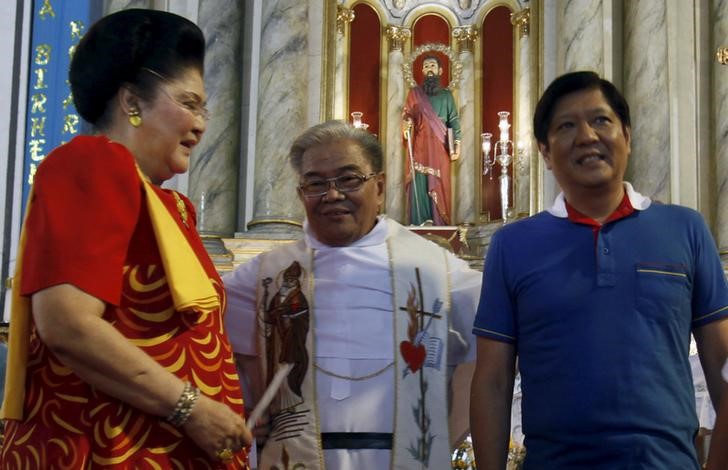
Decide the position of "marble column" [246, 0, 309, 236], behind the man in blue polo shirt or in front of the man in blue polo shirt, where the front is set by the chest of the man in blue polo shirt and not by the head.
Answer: behind

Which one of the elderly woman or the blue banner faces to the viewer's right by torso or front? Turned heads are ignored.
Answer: the elderly woman

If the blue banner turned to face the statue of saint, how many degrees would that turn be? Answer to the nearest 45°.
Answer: approximately 90° to its left

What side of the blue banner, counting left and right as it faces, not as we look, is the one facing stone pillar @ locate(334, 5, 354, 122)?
left

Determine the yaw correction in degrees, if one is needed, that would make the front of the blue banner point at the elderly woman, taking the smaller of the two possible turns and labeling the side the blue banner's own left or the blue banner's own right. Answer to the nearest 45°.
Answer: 0° — it already faces them

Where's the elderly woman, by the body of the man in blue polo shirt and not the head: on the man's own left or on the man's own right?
on the man's own right

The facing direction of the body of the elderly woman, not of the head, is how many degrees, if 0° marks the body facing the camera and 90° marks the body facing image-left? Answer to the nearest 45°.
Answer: approximately 270°

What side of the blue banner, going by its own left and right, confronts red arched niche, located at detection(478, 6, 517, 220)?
left

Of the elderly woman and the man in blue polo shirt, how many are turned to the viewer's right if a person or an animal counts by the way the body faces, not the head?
1

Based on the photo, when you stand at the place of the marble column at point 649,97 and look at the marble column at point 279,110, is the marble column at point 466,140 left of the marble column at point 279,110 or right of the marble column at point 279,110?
right

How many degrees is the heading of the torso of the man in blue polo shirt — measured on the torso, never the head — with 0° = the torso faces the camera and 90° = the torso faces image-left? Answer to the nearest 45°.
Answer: approximately 0°
